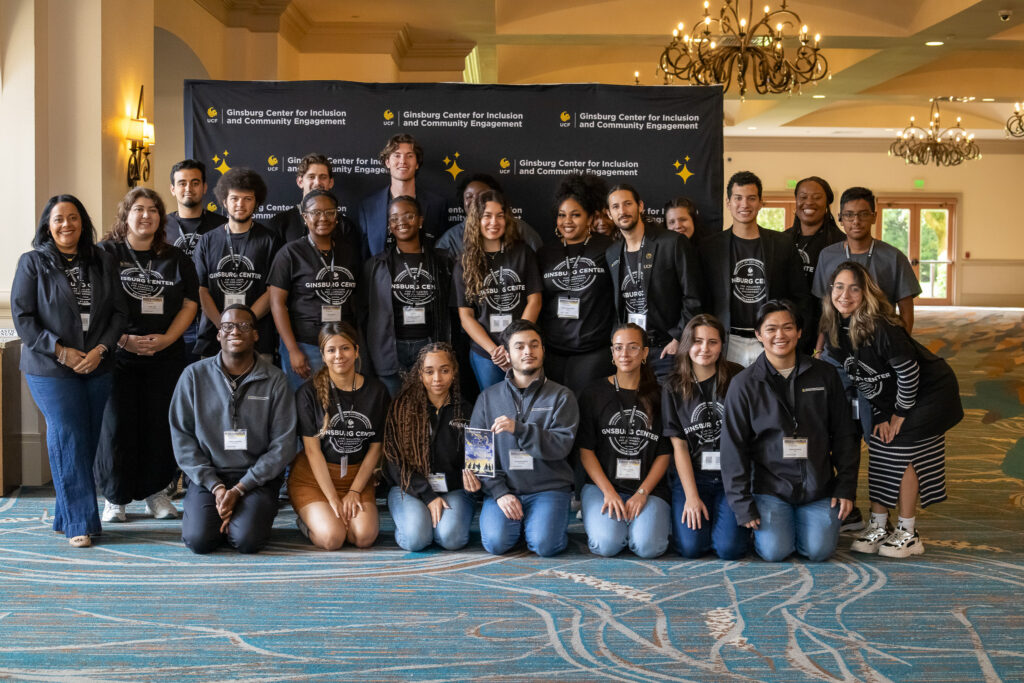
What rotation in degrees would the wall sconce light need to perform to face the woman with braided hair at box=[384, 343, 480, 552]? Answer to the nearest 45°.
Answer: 0° — it already faces them

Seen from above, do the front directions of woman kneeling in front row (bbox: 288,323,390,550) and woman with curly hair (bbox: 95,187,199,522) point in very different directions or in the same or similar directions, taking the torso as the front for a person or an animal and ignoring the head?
same or similar directions

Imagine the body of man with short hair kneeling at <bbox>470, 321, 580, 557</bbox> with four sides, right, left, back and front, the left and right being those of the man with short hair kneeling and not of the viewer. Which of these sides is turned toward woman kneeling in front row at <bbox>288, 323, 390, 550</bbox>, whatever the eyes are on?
right

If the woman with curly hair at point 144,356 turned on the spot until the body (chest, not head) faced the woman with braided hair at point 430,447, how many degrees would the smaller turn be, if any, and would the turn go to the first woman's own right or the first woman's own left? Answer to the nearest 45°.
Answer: approximately 45° to the first woman's own left

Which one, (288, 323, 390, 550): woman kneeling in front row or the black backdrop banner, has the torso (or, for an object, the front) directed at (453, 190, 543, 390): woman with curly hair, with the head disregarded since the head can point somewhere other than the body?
the black backdrop banner

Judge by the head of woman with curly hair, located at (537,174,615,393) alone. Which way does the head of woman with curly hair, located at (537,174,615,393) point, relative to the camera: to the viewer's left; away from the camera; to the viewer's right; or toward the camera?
toward the camera

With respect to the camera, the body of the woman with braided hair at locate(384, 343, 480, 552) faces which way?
toward the camera

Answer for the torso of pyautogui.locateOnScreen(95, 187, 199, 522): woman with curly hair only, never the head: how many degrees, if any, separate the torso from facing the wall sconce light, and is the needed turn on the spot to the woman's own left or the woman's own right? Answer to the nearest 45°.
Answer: approximately 180°

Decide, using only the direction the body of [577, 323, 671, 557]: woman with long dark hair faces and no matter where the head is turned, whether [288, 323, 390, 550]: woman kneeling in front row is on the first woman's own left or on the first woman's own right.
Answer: on the first woman's own right

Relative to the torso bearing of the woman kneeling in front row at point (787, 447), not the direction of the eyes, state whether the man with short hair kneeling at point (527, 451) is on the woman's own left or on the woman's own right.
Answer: on the woman's own right

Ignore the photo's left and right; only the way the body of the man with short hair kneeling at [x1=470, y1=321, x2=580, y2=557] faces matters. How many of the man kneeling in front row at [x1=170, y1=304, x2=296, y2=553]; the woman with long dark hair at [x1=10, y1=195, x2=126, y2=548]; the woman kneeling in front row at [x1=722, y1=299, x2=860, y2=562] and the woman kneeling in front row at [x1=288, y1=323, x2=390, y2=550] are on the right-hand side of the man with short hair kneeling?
3

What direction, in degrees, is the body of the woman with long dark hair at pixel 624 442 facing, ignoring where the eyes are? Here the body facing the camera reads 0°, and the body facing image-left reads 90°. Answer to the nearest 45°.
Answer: approximately 0°

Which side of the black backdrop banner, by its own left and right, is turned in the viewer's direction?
front

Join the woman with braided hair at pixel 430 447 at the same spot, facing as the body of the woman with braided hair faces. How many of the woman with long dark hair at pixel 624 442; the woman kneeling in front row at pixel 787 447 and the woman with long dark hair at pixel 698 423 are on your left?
3

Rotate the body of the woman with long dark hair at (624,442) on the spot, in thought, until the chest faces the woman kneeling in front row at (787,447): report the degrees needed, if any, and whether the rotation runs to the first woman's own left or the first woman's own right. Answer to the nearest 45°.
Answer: approximately 90° to the first woman's own left

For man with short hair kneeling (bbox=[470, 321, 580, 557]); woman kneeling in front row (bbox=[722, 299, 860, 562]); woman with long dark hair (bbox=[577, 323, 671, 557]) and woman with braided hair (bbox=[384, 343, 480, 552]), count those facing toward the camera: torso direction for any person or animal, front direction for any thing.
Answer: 4

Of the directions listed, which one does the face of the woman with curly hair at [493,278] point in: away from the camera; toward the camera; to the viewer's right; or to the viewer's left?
toward the camera

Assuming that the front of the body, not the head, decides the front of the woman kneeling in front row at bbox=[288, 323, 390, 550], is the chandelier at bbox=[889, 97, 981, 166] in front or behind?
behind
